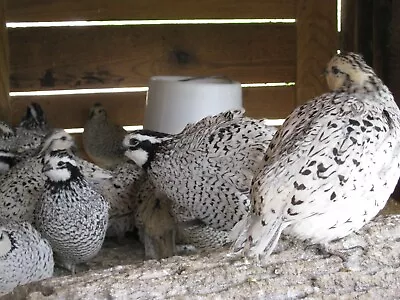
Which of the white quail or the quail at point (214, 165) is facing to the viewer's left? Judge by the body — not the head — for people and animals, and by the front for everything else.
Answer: the quail

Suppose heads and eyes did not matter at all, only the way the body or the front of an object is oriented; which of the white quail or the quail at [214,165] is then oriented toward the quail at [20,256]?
the quail at [214,165]

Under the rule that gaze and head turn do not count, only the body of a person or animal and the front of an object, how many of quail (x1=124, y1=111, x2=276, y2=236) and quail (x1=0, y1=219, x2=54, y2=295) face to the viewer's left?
2

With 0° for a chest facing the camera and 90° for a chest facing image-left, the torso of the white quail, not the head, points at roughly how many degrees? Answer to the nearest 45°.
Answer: approximately 270°

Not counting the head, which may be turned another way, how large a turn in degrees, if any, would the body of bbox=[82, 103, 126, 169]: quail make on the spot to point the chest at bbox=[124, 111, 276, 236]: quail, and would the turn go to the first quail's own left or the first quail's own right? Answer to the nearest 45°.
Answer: approximately 45° to the first quail's own left

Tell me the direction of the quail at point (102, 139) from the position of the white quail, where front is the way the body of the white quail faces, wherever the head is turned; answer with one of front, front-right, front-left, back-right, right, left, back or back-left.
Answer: back-left

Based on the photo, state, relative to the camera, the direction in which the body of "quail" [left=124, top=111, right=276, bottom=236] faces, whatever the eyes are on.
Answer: to the viewer's left

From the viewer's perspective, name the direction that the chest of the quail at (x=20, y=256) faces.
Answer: to the viewer's left

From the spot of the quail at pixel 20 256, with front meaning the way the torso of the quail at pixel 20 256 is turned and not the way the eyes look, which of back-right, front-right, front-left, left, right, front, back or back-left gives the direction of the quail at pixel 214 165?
back
